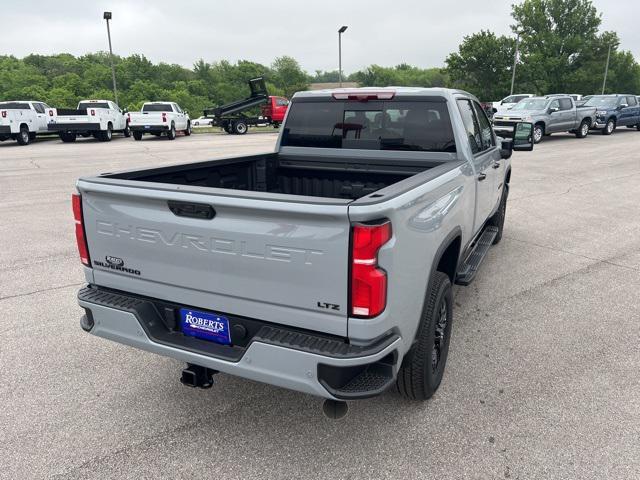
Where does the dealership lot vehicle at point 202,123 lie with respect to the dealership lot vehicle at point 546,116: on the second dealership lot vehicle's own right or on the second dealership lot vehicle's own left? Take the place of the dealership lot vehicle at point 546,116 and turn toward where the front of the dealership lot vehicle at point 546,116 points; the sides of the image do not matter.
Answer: on the second dealership lot vehicle's own right

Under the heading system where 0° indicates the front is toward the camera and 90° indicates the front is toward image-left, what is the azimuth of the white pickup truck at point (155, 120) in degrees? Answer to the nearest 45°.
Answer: approximately 225°

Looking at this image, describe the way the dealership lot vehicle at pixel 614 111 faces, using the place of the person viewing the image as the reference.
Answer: facing the viewer and to the left of the viewer

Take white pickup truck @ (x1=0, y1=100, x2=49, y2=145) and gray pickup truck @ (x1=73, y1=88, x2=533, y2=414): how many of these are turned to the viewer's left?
0

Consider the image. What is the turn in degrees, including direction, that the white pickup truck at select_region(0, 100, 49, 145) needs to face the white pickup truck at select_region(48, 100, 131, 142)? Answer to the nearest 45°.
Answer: approximately 45° to its right

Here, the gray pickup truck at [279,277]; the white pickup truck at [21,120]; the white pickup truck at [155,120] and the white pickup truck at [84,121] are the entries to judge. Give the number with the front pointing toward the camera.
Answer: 0

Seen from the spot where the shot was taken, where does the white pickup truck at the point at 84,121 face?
facing away from the viewer and to the right of the viewer

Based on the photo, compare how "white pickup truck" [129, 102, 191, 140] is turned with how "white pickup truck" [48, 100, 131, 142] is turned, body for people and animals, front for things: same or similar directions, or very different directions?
same or similar directions

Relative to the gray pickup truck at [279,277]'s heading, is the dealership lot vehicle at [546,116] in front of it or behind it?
in front

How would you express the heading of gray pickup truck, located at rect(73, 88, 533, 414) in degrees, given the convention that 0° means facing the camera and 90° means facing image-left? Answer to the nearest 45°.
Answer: approximately 225°

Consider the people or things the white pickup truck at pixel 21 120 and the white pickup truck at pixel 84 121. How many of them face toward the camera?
0

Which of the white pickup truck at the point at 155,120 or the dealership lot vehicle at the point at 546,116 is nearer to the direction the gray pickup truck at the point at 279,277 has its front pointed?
the dealership lot vehicle

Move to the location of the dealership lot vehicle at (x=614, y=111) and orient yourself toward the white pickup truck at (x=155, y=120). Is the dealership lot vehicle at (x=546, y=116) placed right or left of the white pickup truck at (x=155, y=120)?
left

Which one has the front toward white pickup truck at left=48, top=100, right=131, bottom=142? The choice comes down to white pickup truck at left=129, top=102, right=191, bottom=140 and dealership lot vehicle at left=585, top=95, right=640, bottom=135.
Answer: the dealership lot vehicle
